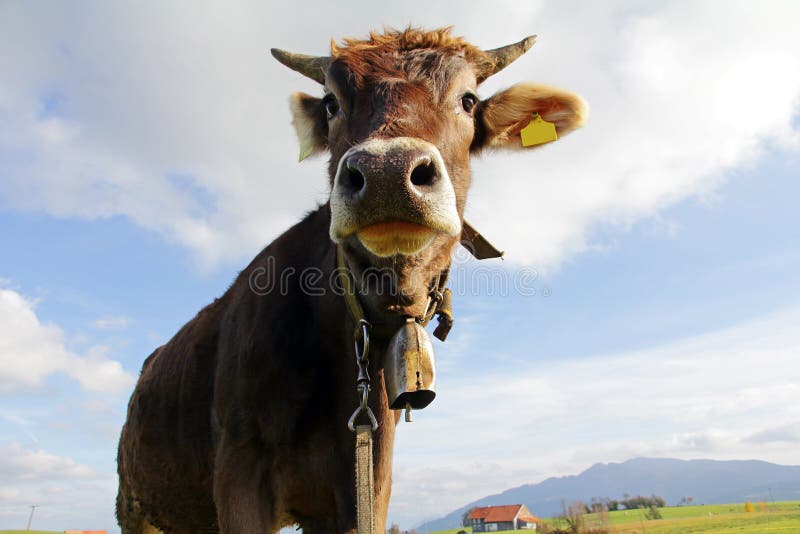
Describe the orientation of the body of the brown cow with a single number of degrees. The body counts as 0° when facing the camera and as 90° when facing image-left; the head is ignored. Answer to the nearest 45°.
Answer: approximately 315°
